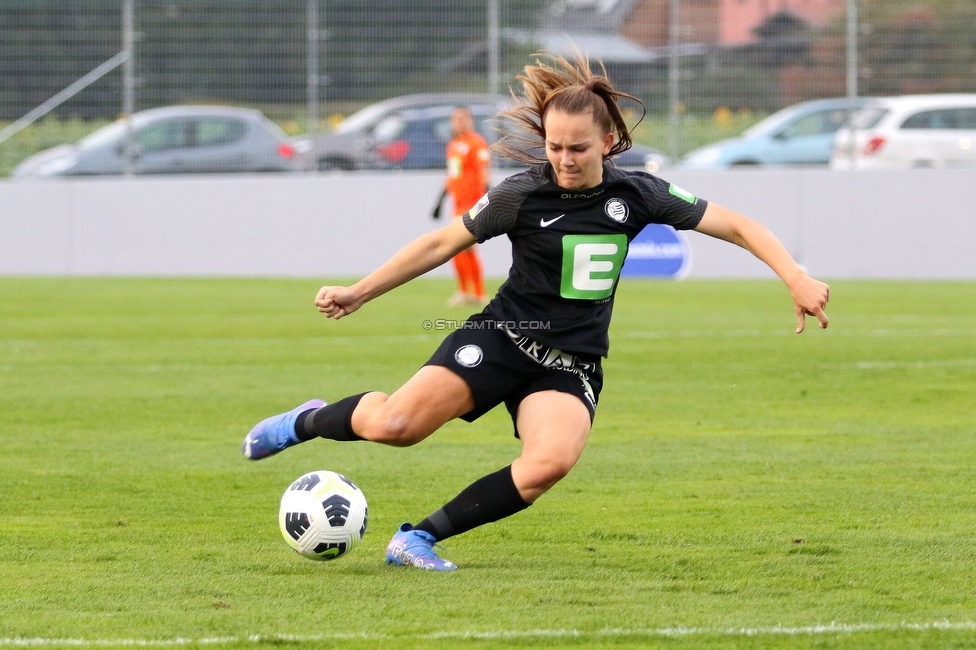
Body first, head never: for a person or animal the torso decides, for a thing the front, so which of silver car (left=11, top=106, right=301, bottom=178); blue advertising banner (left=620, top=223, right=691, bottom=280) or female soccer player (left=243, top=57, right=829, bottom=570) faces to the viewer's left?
the silver car

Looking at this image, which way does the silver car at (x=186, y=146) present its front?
to the viewer's left

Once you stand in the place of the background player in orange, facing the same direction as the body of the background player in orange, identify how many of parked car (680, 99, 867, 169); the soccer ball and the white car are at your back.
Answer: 2

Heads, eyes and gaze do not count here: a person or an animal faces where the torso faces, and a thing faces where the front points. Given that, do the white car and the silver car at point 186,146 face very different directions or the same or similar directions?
very different directions

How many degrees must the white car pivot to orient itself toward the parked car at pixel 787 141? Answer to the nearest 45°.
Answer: approximately 135° to its left

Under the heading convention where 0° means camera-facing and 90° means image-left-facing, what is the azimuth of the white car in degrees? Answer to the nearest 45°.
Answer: approximately 225°

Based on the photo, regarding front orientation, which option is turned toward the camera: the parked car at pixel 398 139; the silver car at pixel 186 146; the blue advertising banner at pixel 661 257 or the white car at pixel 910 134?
the blue advertising banner

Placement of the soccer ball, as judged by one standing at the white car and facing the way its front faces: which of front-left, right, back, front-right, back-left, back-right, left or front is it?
back-right

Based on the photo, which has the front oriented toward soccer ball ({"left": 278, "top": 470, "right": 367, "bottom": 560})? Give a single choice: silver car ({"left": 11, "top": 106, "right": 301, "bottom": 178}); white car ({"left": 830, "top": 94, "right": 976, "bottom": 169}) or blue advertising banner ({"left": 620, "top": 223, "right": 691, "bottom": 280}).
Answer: the blue advertising banner
